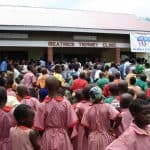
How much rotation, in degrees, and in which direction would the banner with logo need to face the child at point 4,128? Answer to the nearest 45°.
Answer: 0° — it already faces them

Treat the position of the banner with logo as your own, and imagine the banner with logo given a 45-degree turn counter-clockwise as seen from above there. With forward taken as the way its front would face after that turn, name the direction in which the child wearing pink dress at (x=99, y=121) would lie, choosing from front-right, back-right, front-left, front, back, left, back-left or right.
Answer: front-right

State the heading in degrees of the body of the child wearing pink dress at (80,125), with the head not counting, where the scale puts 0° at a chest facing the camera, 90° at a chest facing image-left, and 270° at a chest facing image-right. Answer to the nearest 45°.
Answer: approximately 180°

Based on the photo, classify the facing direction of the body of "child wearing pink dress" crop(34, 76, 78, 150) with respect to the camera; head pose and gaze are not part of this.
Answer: away from the camera

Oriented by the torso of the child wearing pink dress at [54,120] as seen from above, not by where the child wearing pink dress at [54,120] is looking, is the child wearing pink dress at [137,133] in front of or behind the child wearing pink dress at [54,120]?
behind

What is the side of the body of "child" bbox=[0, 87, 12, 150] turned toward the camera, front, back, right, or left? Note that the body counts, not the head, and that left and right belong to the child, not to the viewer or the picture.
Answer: back

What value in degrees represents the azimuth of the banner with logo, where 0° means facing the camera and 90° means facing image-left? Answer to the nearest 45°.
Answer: approximately 0°

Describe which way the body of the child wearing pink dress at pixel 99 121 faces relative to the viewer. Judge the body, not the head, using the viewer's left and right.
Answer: facing away from the viewer

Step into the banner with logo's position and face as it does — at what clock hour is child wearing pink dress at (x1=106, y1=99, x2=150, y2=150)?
The child wearing pink dress is roughly at 12 o'clock from the banner with logo.

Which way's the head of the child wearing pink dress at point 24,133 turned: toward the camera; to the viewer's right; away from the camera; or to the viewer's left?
away from the camera

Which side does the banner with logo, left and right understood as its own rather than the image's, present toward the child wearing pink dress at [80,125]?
front
